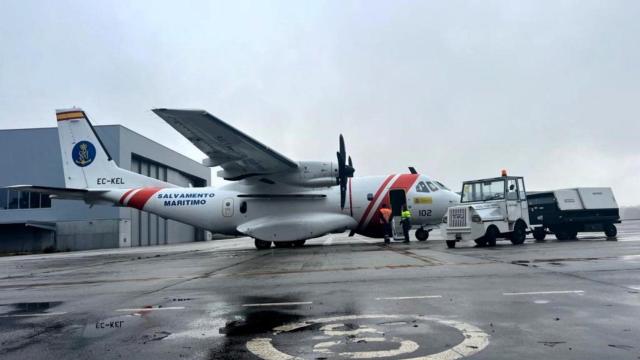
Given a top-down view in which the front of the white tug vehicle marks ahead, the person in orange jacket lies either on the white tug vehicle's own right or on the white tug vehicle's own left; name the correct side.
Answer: on the white tug vehicle's own right

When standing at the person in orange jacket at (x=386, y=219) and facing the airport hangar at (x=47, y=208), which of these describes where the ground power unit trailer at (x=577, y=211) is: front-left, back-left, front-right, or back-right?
back-right

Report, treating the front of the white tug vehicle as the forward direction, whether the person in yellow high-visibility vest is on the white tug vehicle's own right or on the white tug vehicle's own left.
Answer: on the white tug vehicle's own right

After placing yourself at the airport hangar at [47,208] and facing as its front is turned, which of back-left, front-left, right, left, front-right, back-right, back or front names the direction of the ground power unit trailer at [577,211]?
front
